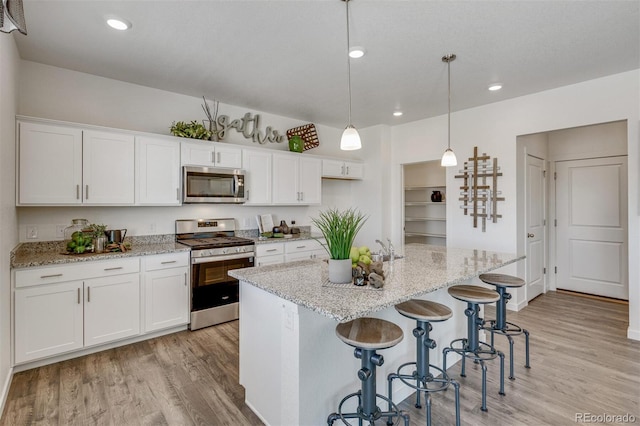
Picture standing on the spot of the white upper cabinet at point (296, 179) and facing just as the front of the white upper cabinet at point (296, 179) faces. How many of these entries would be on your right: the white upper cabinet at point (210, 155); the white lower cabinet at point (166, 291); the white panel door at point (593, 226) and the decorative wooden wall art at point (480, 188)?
2

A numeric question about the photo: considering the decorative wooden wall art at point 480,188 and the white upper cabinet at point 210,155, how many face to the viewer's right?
0

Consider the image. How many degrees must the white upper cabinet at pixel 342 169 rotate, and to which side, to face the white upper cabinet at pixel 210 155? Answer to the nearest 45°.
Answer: approximately 90° to its right

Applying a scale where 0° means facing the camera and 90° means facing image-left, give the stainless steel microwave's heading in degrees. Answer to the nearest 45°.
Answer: approximately 315°

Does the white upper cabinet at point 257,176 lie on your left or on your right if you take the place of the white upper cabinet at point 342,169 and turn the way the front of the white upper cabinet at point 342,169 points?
on your right
